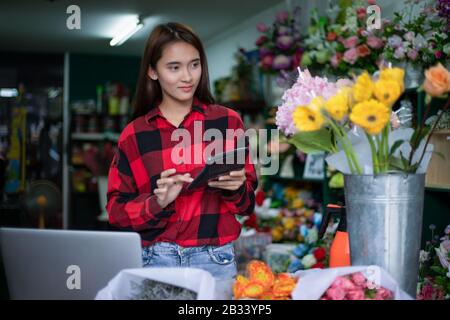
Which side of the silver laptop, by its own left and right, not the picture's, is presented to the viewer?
back

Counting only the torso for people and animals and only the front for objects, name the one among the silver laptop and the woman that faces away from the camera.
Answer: the silver laptop

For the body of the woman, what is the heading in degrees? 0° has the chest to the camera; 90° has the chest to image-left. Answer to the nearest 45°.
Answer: approximately 0°

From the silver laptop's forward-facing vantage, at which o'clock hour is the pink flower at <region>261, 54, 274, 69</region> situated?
The pink flower is roughly at 1 o'clock from the silver laptop.

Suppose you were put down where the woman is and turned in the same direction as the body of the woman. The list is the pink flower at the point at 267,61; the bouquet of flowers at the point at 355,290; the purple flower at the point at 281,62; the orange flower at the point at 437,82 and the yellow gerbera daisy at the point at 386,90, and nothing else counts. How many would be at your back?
2

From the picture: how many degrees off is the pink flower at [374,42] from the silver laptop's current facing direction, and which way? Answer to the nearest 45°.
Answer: approximately 45° to its right

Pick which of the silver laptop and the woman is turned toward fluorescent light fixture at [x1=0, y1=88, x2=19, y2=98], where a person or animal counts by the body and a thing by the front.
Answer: the silver laptop

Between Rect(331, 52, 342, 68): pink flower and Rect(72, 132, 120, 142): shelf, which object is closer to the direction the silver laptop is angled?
the shelf

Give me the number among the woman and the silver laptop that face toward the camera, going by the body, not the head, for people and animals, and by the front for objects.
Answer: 1

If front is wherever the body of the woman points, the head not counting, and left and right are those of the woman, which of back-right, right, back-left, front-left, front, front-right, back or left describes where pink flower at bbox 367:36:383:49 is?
back-left

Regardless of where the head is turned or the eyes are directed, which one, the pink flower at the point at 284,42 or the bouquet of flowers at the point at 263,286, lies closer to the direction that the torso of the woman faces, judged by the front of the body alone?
the bouquet of flowers

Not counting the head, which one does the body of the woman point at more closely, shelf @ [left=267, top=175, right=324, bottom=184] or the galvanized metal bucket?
the galvanized metal bucket

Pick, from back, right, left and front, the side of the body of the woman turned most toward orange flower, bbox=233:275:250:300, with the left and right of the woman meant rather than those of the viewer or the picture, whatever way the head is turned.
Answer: front

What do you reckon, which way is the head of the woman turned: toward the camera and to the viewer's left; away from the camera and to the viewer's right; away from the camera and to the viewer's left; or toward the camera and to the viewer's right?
toward the camera and to the viewer's right

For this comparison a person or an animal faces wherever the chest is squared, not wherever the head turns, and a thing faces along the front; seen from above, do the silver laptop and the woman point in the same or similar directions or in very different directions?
very different directions

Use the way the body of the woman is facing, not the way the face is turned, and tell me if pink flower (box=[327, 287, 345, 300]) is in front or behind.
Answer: in front

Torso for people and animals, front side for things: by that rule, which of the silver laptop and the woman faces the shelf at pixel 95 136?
the silver laptop

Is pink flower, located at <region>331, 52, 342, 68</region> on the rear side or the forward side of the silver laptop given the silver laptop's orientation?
on the forward side

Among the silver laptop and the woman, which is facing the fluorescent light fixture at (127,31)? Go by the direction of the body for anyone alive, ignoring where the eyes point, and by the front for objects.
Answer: the silver laptop
